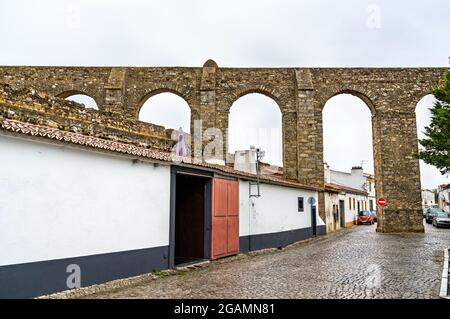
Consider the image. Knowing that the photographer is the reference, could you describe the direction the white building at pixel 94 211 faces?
facing the viewer and to the right of the viewer

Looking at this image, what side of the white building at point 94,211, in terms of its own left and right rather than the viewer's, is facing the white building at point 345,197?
left

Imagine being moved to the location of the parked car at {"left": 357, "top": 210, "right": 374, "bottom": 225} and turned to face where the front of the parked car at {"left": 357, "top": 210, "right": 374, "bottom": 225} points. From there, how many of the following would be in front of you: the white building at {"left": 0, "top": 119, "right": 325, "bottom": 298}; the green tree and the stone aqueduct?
3

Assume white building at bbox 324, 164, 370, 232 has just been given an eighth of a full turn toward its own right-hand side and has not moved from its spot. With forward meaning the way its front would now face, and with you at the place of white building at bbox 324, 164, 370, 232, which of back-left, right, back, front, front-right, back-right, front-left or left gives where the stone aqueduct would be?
front

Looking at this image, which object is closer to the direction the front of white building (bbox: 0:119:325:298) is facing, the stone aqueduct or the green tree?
the green tree

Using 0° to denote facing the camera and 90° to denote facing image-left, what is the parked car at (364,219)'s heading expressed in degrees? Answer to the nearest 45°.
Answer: approximately 0°

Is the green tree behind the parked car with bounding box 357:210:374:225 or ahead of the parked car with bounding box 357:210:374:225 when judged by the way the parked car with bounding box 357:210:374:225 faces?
ahead

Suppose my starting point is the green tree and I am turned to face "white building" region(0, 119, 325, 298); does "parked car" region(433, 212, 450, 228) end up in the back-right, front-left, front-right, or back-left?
back-right

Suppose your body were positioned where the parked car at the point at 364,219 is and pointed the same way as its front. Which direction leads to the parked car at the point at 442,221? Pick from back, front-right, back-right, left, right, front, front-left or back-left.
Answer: front-left

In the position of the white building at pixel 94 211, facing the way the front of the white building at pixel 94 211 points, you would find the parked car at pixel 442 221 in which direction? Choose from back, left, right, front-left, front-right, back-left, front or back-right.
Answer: left

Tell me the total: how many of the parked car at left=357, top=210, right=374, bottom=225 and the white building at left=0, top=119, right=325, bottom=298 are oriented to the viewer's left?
0

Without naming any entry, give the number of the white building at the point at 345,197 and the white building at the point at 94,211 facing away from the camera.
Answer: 0

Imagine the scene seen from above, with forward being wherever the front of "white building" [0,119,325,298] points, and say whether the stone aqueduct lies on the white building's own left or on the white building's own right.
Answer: on the white building's own left
